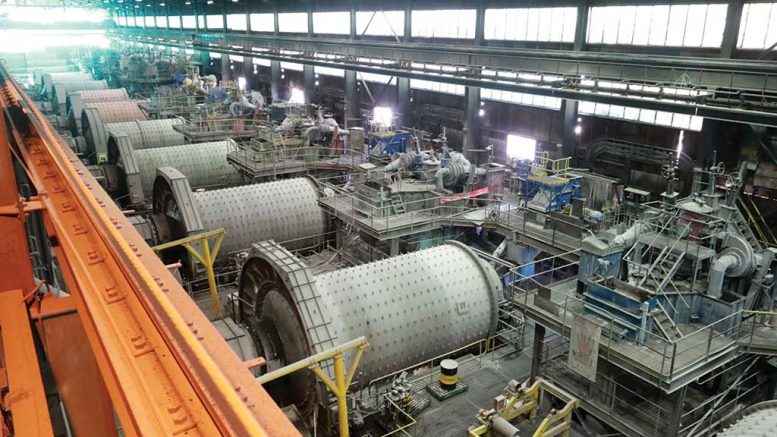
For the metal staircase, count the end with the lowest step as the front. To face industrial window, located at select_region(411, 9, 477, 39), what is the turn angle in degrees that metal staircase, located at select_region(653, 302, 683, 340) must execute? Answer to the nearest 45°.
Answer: approximately 180°

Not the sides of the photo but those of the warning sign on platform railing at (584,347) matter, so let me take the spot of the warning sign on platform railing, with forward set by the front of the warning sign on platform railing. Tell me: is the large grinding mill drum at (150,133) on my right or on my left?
on my right

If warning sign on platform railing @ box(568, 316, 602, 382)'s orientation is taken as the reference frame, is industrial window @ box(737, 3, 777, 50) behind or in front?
behind

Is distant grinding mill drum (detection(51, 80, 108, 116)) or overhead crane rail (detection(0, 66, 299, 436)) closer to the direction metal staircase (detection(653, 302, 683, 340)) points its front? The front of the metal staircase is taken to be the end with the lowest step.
the overhead crane rail

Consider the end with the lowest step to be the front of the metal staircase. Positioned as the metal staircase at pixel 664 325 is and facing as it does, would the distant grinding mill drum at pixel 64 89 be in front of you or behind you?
behind

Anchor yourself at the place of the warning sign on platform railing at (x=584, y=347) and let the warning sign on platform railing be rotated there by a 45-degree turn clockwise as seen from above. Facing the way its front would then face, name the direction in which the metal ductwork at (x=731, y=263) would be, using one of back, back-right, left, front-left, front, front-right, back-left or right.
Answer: back-right

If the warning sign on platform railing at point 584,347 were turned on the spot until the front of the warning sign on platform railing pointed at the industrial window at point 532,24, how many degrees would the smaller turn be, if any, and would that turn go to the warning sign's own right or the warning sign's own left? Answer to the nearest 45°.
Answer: approximately 135° to the warning sign's own right

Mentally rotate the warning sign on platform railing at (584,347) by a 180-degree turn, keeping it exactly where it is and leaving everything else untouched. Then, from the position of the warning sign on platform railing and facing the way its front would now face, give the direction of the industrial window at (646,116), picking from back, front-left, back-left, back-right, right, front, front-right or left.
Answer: front-left

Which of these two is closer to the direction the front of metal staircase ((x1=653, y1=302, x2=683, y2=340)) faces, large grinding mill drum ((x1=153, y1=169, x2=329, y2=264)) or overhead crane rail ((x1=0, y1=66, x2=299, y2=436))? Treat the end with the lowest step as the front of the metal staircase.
the overhead crane rail

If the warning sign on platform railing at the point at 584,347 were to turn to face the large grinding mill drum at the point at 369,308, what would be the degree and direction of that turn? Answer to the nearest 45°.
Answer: approximately 45° to its right
